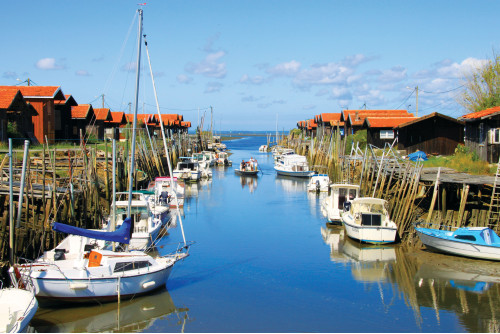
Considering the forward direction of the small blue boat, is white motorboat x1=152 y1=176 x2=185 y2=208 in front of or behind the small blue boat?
in front

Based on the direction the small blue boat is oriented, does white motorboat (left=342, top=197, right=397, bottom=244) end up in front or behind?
in front

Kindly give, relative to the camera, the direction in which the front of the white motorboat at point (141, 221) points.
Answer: facing away from the viewer and to the right of the viewer

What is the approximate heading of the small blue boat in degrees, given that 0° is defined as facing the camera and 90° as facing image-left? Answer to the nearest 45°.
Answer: approximately 135°

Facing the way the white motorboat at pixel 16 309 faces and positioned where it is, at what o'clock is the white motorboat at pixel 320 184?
the white motorboat at pixel 320 184 is roughly at 12 o'clock from the white motorboat at pixel 16 309.

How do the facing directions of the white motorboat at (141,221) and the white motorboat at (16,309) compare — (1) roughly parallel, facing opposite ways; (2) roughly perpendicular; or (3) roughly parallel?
roughly parallel

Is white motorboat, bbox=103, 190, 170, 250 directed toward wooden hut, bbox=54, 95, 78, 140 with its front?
no

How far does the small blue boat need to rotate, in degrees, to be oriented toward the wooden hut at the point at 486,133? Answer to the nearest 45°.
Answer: approximately 45° to its right

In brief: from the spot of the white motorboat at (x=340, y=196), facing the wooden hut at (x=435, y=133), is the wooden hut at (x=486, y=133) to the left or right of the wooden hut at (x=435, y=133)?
right
